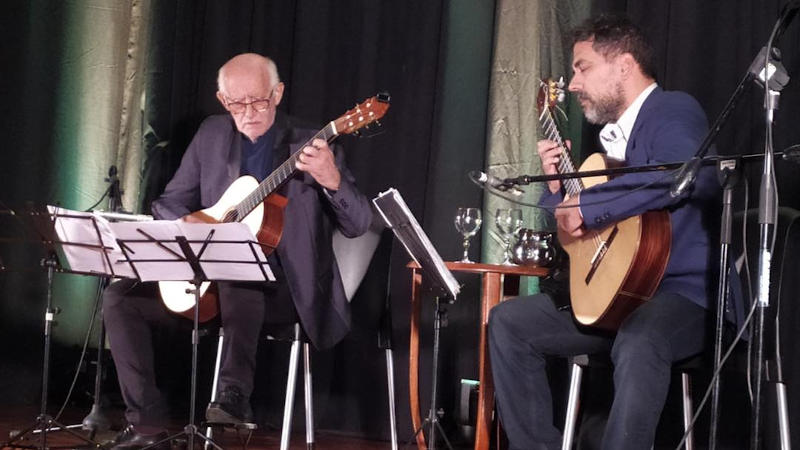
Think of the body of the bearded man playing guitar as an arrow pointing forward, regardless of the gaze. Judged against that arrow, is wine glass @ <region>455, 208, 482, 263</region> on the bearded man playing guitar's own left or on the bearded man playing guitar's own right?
on the bearded man playing guitar's own right

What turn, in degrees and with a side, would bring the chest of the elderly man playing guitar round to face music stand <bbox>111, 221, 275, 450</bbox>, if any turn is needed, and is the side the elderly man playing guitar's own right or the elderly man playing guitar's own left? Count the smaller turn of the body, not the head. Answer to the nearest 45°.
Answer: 0° — they already face it

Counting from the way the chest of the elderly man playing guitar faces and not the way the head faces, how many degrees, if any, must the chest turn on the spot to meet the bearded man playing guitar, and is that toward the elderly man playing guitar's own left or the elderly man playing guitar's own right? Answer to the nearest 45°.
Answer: approximately 90° to the elderly man playing guitar's own left

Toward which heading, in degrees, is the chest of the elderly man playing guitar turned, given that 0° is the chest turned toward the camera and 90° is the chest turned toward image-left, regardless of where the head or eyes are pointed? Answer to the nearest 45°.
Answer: approximately 45°

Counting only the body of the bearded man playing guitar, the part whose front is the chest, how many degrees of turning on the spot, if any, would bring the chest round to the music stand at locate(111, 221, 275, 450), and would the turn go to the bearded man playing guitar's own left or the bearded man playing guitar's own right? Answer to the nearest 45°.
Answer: approximately 45° to the bearded man playing guitar's own right

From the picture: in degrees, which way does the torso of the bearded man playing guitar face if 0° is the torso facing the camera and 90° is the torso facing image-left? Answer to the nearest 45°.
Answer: approximately 45°

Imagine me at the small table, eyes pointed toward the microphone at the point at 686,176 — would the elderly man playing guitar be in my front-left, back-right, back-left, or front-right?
back-right
